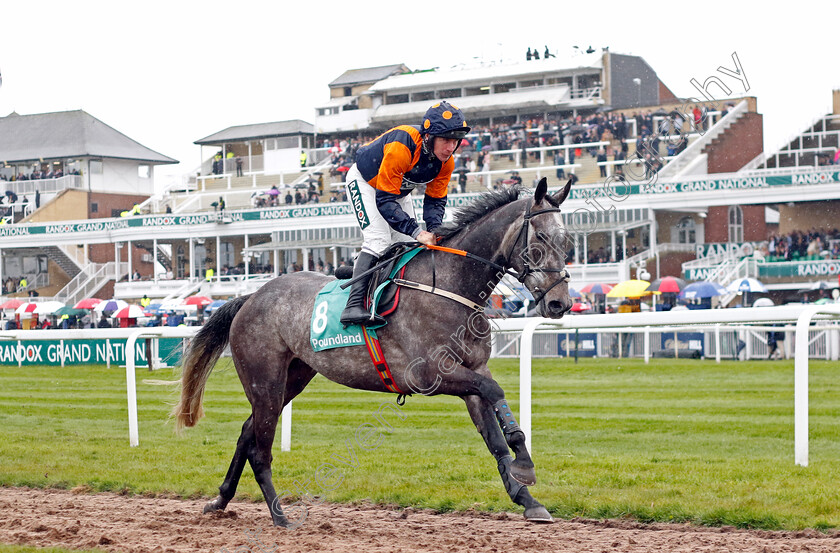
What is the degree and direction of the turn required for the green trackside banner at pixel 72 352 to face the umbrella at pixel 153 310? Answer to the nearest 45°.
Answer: approximately 180°

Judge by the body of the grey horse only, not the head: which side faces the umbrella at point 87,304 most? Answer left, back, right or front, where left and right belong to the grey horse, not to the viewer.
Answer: left

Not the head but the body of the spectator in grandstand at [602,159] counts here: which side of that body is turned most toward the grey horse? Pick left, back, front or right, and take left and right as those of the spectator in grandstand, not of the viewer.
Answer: front

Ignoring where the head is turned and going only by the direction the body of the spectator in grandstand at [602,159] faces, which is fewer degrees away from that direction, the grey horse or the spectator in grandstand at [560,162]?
the grey horse

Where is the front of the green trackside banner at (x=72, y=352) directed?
toward the camera

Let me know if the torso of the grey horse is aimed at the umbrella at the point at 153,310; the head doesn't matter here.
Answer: no

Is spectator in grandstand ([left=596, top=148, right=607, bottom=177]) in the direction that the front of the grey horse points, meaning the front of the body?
no

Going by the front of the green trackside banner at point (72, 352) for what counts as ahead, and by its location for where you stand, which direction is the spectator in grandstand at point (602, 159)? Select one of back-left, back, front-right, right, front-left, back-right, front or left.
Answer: back-left

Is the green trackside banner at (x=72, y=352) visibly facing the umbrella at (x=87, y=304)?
no

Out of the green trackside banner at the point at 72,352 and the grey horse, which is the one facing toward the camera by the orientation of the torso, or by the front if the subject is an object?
the green trackside banner

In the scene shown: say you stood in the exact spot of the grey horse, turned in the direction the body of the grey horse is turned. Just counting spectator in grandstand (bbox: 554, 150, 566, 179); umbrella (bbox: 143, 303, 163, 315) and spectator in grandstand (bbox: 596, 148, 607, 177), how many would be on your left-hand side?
3

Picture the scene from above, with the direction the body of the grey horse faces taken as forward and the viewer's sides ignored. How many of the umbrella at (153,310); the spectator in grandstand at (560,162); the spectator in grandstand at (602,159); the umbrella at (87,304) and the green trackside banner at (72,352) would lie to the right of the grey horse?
0

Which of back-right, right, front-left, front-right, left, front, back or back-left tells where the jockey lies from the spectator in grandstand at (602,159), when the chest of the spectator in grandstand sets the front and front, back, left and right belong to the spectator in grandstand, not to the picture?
front

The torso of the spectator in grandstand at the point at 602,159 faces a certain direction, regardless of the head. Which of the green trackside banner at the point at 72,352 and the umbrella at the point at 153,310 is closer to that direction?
the green trackside banner

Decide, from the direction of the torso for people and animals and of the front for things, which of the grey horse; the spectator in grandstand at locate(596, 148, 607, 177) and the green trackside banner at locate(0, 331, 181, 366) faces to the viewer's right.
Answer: the grey horse

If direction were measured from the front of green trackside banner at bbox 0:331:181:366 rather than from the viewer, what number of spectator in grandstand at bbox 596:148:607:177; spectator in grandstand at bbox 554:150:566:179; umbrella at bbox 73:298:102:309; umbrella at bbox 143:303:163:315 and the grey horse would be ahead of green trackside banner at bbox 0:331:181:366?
1

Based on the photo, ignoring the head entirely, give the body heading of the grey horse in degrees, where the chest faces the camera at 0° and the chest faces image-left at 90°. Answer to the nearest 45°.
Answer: approximately 270°

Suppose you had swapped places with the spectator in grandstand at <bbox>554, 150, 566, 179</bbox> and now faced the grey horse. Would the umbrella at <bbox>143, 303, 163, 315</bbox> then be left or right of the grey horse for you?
right

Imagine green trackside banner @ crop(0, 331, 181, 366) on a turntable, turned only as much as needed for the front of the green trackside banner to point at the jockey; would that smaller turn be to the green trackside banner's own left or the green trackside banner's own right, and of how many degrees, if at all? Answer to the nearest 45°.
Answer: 0° — it already faces them
